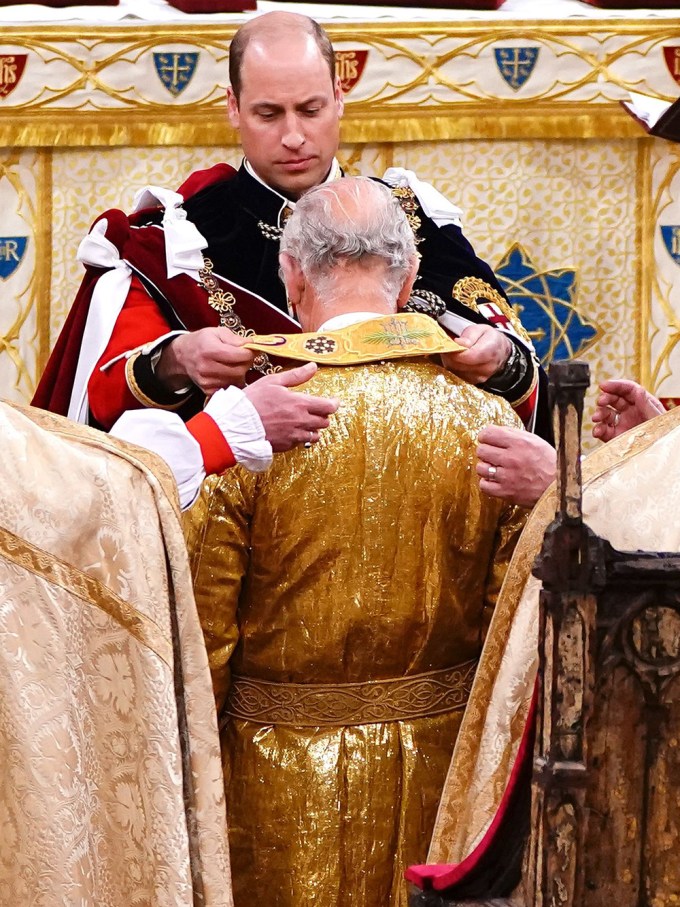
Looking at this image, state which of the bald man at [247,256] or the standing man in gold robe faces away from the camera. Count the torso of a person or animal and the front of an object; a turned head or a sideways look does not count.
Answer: the standing man in gold robe

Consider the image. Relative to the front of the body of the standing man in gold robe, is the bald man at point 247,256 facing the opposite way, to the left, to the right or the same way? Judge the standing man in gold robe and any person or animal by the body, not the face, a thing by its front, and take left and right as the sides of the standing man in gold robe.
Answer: the opposite way

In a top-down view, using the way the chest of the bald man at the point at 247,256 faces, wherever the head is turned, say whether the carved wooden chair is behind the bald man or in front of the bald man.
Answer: in front

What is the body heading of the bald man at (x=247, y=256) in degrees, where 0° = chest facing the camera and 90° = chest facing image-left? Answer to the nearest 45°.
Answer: approximately 0°

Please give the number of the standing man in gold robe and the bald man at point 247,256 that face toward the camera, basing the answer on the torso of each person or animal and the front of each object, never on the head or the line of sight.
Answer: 1

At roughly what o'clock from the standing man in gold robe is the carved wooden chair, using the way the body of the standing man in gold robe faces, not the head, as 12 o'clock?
The carved wooden chair is roughly at 5 o'clock from the standing man in gold robe.

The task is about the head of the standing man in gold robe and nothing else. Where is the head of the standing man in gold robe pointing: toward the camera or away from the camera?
away from the camera

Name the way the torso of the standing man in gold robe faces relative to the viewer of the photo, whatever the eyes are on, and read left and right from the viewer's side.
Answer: facing away from the viewer
